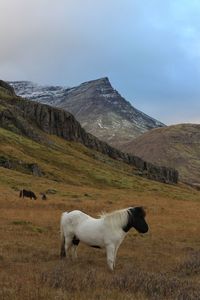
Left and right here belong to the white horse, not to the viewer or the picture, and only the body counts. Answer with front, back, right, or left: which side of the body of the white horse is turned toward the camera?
right
